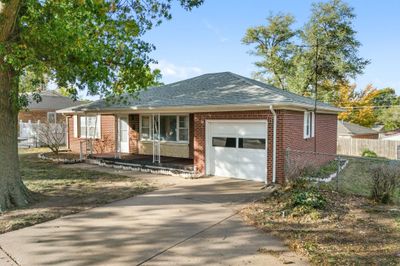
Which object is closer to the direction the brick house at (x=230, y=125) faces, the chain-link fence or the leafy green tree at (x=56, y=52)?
the leafy green tree

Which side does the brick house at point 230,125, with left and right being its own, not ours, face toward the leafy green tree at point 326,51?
back

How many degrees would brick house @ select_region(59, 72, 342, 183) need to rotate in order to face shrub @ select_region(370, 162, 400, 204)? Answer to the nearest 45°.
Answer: approximately 90° to its left

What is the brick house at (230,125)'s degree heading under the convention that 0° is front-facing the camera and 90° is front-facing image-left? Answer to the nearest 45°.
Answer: approximately 45°

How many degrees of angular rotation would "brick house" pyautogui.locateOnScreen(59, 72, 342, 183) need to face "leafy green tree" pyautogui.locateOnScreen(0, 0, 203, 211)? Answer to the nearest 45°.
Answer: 0° — it already faces it

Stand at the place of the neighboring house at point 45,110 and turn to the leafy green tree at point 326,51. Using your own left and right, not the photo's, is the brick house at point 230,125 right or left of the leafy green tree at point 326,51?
right

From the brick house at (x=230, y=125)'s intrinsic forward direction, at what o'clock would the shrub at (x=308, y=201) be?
The shrub is roughly at 10 o'clock from the brick house.

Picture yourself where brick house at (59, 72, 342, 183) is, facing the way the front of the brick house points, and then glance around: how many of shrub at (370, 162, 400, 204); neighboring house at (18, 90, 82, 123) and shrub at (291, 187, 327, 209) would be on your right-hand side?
1

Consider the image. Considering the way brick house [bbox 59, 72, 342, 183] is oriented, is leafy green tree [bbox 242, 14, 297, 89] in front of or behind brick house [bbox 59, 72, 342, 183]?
behind

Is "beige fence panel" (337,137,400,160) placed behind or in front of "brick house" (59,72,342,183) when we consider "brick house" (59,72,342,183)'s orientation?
behind

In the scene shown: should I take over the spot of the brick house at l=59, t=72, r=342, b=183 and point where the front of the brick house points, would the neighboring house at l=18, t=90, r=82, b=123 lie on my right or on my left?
on my right

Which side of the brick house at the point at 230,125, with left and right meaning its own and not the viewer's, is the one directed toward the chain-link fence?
left
